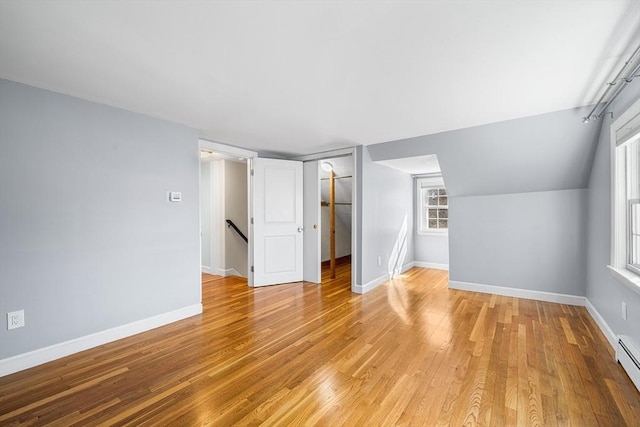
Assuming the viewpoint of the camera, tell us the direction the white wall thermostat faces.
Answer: facing the viewer and to the right of the viewer

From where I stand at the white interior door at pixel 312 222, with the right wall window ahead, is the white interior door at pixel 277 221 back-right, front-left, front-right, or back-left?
back-right

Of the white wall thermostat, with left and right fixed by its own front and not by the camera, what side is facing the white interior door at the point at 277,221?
left

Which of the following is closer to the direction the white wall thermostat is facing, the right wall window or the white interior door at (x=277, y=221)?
the right wall window

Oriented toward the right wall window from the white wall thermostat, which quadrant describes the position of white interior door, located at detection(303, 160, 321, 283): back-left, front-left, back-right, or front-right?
front-left

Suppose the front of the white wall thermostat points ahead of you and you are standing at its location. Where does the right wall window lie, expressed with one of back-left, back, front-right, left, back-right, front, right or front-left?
front

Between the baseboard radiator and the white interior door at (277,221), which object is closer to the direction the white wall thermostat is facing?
the baseboard radiator

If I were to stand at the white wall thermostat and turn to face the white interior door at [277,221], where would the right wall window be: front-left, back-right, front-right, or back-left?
front-right

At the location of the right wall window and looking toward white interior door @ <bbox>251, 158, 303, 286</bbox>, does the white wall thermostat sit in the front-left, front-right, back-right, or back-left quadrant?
front-left

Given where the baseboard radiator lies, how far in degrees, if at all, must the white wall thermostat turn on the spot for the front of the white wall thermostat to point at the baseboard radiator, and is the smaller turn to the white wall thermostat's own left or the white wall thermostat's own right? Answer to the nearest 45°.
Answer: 0° — it already faces it

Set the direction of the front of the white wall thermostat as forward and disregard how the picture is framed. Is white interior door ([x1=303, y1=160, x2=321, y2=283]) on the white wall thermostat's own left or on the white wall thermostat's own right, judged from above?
on the white wall thermostat's own left
